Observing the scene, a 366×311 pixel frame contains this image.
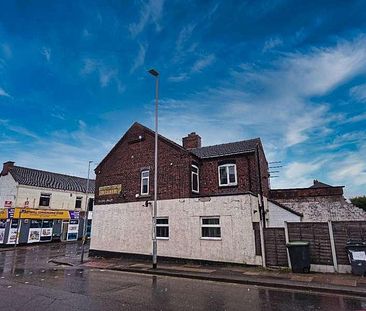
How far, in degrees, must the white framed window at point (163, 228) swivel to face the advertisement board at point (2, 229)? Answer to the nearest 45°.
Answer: approximately 135° to its right

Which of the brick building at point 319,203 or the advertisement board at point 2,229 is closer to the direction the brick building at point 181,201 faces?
the advertisement board

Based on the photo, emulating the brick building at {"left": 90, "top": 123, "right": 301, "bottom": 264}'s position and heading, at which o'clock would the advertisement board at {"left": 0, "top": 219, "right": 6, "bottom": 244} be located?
The advertisement board is roughly at 1 o'clock from the brick building.

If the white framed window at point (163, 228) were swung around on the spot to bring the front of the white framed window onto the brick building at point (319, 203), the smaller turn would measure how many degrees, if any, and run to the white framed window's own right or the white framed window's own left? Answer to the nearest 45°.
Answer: approximately 90° to the white framed window's own left

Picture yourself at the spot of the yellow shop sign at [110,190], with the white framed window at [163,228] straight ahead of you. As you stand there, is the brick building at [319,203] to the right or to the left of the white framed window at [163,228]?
left

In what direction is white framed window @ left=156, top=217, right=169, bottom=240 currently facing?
toward the camera

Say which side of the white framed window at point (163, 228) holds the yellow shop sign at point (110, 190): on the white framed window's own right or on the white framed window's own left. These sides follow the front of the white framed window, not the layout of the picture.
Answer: on the white framed window's own right
